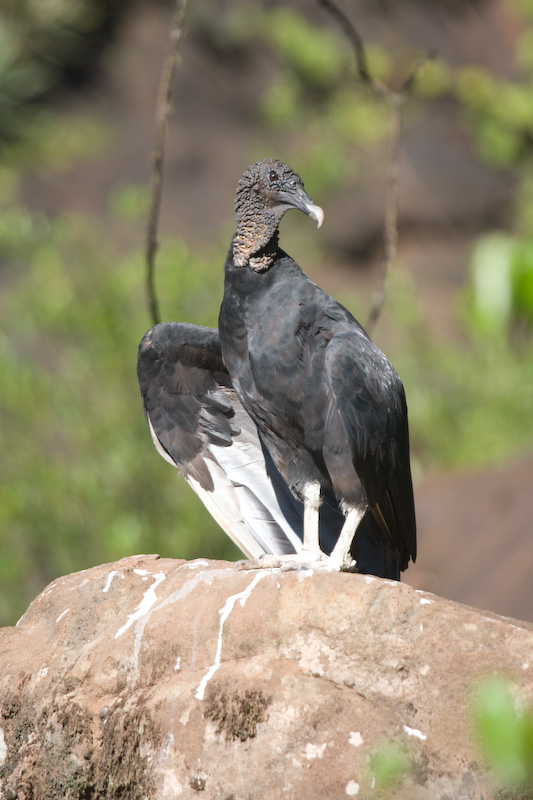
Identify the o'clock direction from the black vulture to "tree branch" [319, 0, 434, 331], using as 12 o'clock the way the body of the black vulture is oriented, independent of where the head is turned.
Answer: The tree branch is roughly at 6 o'clock from the black vulture.

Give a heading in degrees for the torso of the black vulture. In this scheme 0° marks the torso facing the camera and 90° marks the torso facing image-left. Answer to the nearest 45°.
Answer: approximately 45°
